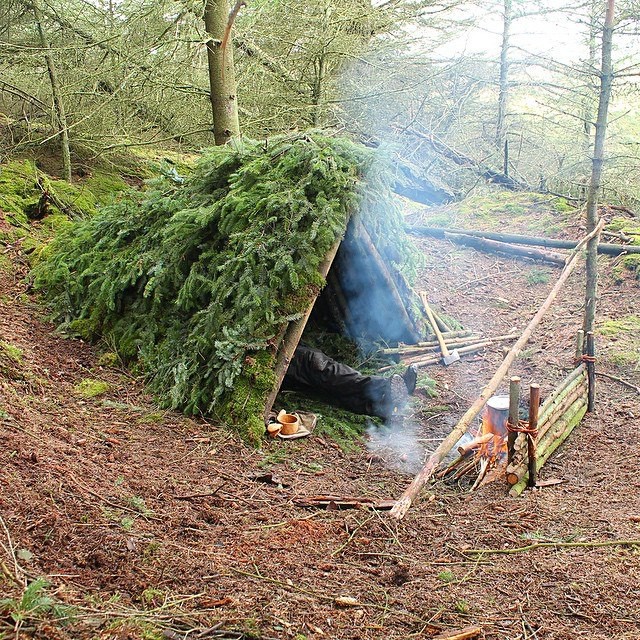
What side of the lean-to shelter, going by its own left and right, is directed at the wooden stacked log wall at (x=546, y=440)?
front

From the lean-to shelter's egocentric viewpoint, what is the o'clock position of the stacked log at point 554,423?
The stacked log is roughly at 11 o'clock from the lean-to shelter.

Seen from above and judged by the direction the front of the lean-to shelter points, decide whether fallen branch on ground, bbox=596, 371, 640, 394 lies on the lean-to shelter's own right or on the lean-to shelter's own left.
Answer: on the lean-to shelter's own left

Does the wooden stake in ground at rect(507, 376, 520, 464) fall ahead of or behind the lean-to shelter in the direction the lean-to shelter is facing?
ahead

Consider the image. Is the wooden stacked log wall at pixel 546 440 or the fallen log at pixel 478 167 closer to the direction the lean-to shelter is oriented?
the wooden stacked log wall

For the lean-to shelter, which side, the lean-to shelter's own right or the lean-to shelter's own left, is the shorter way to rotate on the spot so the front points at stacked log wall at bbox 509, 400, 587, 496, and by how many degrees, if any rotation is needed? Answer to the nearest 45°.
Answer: approximately 45° to the lean-to shelter's own left

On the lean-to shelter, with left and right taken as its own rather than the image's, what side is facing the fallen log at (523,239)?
left

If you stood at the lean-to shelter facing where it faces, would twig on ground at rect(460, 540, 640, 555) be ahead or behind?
ahead

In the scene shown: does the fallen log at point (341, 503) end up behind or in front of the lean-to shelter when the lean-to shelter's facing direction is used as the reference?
in front
